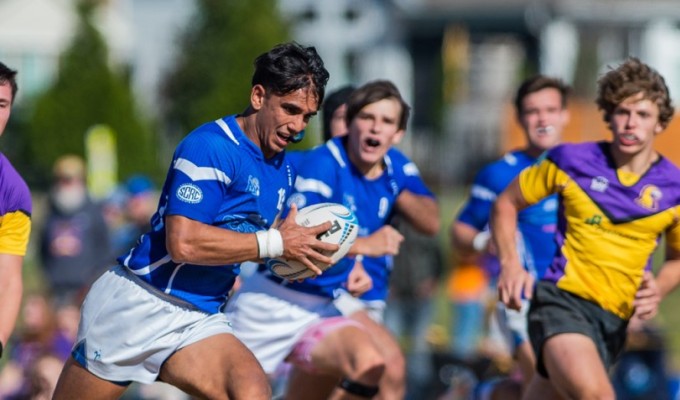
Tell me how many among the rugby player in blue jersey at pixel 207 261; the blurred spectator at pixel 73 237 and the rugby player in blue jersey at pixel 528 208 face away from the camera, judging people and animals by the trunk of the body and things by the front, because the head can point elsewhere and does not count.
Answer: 0

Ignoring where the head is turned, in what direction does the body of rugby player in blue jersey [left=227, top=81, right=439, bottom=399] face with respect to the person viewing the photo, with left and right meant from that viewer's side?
facing the viewer and to the right of the viewer

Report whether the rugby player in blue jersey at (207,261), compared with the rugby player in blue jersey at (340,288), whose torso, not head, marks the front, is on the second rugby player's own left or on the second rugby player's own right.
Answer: on the second rugby player's own right

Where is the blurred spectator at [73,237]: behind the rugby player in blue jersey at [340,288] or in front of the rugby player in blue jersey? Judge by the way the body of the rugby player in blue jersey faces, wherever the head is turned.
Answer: behind

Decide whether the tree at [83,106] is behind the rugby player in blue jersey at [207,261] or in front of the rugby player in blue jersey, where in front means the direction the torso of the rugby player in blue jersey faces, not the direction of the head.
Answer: behind

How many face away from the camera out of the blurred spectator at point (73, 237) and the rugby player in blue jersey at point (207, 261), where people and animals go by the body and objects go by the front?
0

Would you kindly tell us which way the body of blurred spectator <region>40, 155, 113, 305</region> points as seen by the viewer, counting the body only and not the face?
toward the camera

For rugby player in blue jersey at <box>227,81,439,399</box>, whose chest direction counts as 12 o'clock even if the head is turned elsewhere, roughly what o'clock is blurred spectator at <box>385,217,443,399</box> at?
The blurred spectator is roughly at 8 o'clock from the rugby player in blue jersey.

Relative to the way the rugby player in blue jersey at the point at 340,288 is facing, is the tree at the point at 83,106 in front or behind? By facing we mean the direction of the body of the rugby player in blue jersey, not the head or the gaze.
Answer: behind

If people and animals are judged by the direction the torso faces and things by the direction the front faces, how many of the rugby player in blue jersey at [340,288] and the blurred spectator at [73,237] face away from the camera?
0

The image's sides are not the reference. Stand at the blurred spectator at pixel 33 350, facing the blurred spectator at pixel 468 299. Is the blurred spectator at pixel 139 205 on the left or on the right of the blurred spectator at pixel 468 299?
left

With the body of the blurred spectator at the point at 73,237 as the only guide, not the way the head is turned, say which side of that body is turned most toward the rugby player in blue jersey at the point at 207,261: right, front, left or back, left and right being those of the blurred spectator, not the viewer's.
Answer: front
